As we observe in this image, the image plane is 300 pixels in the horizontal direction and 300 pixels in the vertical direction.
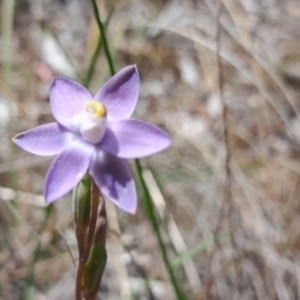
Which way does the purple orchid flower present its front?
toward the camera
